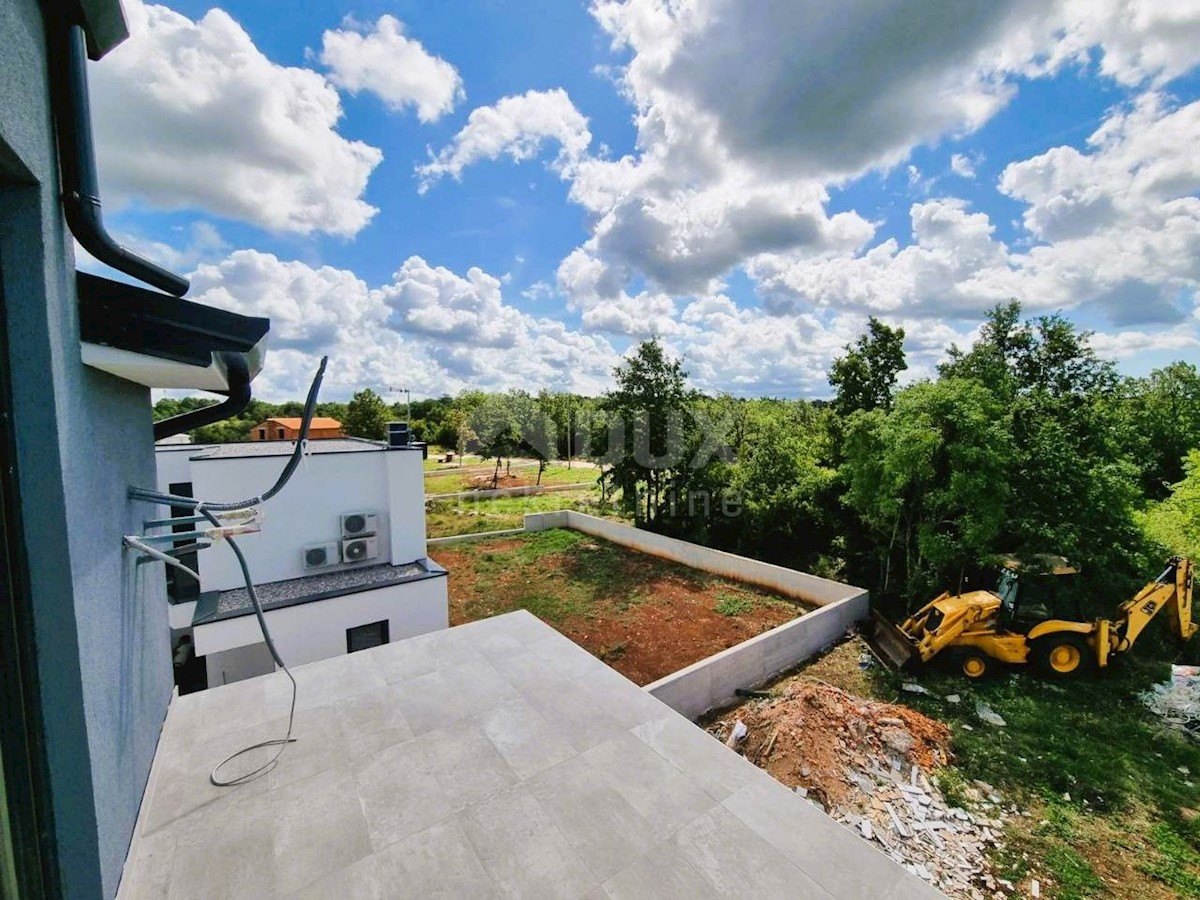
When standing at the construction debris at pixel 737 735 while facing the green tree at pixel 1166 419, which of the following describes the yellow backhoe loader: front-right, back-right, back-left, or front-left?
front-right

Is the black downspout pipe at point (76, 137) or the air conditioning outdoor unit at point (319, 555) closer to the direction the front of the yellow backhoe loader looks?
the air conditioning outdoor unit

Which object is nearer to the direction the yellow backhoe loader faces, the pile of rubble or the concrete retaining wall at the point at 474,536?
the concrete retaining wall

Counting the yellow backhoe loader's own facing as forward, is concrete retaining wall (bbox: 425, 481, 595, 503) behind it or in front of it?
in front

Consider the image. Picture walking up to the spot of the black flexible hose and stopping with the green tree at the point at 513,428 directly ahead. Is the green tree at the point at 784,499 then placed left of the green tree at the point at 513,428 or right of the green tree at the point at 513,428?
right

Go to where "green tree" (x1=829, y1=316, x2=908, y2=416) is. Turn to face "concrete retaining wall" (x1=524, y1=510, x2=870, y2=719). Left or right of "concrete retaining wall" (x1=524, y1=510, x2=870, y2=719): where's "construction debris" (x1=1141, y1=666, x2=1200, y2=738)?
left

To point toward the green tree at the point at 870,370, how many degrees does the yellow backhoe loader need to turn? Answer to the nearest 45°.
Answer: approximately 45° to its right

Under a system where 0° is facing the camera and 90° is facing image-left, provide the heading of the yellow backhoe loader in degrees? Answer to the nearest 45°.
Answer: approximately 90°

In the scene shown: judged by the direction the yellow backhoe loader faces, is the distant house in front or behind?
in front

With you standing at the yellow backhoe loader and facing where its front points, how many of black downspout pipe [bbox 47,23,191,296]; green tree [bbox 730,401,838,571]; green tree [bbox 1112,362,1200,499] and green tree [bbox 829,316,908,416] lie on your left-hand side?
1

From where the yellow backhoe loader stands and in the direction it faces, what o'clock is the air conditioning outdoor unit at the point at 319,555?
The air conditioning outdoor unit is roughly at 11 o'clock from the yellow backhoe loader.

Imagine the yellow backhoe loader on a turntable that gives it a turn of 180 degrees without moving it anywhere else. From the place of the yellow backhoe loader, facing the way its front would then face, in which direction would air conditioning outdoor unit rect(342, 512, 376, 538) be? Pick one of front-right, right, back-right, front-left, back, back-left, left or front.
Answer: back-right

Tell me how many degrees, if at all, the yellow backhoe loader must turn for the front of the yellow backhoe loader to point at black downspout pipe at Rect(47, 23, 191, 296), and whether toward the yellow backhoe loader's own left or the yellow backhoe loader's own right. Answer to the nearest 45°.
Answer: approximately 90° to the yellow backhoe loader's own left

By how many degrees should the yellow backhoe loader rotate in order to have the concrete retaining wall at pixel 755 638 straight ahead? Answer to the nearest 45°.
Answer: approximately 45° to its left

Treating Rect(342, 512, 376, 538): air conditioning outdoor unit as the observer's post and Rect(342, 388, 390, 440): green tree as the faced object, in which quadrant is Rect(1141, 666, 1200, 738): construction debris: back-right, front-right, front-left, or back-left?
back-right

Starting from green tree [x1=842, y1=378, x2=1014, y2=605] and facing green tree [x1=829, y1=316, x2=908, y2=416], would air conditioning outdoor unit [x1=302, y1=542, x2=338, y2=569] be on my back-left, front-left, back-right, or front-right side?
back-left

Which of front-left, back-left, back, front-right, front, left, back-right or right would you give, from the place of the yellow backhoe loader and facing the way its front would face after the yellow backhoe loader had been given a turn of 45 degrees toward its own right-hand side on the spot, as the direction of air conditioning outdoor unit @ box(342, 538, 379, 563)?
left

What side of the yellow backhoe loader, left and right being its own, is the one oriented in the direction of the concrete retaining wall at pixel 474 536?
front

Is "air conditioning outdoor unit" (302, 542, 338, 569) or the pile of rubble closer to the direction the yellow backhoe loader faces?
the air conditioning outdoor unit

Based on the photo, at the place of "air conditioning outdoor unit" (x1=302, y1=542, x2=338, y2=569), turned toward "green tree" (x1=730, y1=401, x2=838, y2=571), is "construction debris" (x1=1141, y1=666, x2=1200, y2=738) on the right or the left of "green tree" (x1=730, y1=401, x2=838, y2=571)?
right

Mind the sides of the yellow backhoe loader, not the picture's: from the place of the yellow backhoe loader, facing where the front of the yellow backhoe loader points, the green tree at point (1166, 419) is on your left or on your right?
on your right
